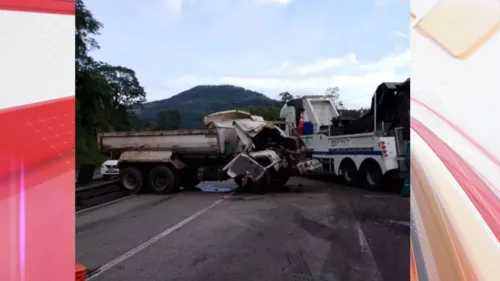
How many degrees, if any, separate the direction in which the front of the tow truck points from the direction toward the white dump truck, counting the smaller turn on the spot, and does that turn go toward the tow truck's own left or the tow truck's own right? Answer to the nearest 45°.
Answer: approximately 45° to the tow truck's own left

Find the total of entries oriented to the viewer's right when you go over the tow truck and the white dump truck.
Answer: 1

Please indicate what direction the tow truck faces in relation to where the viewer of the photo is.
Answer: facing away from the viewer and to the left of the viewer

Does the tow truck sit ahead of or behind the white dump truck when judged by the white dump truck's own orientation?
ahead

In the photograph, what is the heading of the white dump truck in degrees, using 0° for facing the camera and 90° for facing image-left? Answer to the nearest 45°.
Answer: approximately 270°
